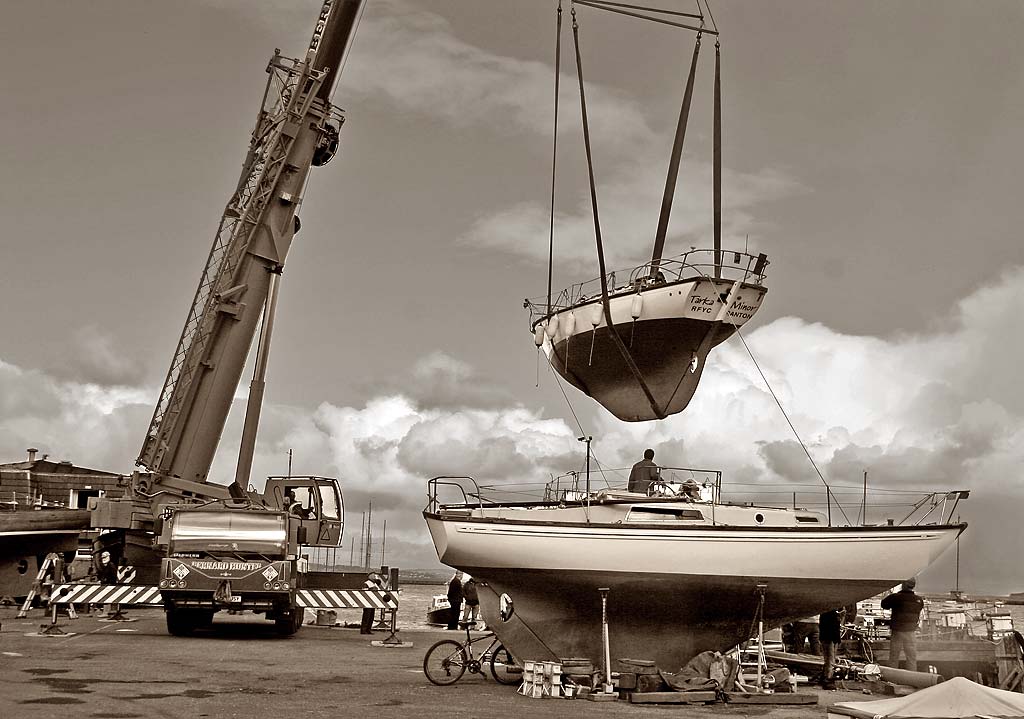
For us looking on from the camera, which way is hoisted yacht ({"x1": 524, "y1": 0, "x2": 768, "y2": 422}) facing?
facing away from the viewer and to the left of the viewer

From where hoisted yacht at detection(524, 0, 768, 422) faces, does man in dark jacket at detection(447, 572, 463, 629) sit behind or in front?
in front

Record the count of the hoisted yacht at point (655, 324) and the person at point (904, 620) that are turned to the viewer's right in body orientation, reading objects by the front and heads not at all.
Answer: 0

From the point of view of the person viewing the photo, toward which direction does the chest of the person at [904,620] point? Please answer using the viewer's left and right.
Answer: facing away from the viewer

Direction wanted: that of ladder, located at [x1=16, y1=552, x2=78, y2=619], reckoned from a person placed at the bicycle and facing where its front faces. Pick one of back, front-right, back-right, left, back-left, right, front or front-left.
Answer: back-left

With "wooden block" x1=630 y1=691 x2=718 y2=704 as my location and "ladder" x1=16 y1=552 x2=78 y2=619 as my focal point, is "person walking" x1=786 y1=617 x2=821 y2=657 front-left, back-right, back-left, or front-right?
front-right

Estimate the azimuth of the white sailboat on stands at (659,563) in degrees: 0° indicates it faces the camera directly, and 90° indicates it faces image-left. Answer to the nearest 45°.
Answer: approximately 270°

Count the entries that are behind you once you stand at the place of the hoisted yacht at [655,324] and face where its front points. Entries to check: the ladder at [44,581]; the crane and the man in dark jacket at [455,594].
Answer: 0

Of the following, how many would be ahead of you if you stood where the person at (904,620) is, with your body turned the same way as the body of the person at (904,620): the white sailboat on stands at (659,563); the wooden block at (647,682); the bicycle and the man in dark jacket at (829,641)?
0

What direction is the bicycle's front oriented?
to the viewer's right

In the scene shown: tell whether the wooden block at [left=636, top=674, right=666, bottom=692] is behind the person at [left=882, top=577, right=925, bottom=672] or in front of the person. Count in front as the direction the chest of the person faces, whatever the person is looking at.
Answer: behind

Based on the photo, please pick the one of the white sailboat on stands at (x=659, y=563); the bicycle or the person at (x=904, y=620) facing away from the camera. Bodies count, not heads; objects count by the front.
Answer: the person
